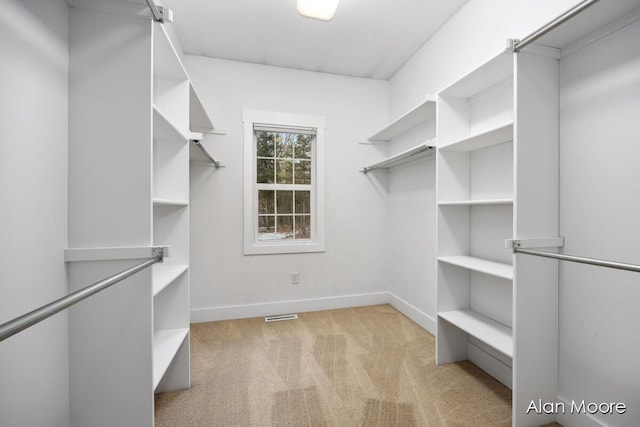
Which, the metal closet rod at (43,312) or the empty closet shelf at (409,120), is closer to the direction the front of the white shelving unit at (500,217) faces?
the metal closet rod

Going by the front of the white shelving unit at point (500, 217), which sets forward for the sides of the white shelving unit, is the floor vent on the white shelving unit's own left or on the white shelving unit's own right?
on the white shelving unit's own right

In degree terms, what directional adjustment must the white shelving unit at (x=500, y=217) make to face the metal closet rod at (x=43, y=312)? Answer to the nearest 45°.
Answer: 0° — it already faces it

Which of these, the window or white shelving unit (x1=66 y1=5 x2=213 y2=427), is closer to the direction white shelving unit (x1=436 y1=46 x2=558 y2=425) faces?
the white shelving unit

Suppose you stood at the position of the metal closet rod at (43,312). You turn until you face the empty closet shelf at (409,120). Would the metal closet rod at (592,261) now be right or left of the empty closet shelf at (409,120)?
right

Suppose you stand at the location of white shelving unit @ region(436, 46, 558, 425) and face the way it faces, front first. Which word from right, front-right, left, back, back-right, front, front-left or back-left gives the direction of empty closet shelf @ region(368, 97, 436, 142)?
right

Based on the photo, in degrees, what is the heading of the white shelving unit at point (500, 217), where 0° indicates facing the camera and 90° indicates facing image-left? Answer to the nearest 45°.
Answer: approximately 45°

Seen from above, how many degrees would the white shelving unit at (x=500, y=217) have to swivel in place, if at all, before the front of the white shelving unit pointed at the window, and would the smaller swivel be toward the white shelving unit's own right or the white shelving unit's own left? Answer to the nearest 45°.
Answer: approximately 45° to the white shelving unit's own right
